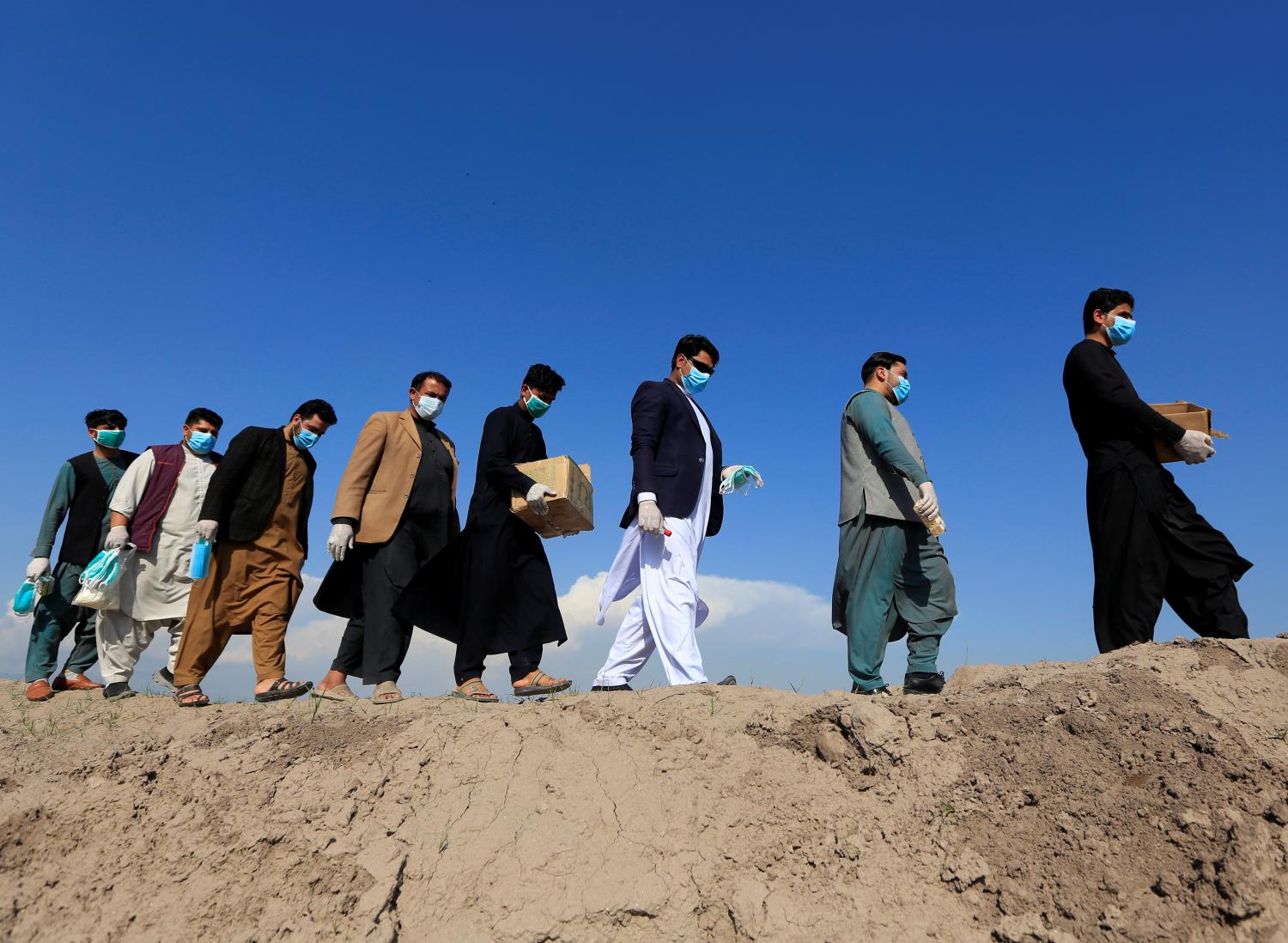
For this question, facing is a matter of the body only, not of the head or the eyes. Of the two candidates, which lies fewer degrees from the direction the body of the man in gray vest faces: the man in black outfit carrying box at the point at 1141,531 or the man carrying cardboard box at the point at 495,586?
the man in black outfit carrying box

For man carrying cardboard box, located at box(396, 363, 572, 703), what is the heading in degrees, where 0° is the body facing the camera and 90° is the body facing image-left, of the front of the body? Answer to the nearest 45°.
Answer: approximately 270°

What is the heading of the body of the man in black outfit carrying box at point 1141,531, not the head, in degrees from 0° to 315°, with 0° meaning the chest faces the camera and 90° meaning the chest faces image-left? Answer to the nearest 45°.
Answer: approximately 270°

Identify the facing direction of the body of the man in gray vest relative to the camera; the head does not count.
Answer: to the viewer's right

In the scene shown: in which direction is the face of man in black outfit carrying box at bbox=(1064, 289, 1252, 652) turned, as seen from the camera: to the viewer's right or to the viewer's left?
to the viewer's right

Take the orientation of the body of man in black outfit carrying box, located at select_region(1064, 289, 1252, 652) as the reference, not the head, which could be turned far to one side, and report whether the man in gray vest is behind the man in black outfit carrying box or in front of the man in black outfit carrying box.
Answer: behind

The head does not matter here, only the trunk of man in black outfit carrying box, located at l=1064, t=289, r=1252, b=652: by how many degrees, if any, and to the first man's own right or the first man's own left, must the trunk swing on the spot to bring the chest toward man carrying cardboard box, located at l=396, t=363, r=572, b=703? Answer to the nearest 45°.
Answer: approximately 180°

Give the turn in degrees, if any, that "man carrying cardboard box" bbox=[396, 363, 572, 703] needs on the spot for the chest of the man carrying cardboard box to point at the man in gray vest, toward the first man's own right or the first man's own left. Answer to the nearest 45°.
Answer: approximately 45° to the first man's own right

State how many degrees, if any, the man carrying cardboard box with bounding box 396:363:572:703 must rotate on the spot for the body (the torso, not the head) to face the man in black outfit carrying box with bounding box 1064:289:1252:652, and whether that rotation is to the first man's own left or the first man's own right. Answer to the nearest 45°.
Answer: approximately 45° to the first man's own right

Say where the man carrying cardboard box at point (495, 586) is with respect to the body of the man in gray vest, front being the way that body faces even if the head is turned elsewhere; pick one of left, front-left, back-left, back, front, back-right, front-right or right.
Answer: back
